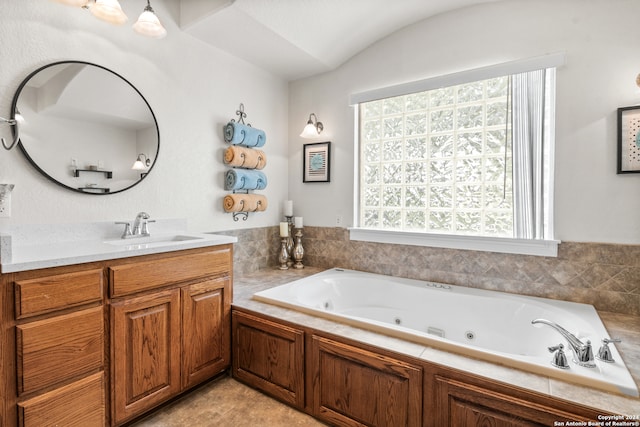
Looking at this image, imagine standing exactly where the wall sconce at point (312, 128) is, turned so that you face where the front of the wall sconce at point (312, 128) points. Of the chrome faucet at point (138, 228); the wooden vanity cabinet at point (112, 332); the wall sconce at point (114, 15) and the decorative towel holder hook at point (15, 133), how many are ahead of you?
4

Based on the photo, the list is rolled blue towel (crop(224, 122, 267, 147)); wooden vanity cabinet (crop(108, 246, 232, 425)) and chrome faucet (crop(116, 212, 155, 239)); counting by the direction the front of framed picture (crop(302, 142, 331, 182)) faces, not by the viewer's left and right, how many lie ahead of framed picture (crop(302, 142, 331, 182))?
3

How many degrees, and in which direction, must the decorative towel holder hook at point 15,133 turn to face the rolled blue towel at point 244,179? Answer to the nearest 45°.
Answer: approximately 45° to its left

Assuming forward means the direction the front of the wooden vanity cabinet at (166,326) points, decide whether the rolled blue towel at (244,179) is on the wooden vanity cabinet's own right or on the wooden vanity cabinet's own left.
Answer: on the wooden vanity cabinet's own left

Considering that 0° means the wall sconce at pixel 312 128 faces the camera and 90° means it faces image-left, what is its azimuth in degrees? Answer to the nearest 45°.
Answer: approximately 45°

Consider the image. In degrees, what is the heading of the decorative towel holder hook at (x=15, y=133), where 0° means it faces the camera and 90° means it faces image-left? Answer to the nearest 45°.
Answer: approximately 315°
